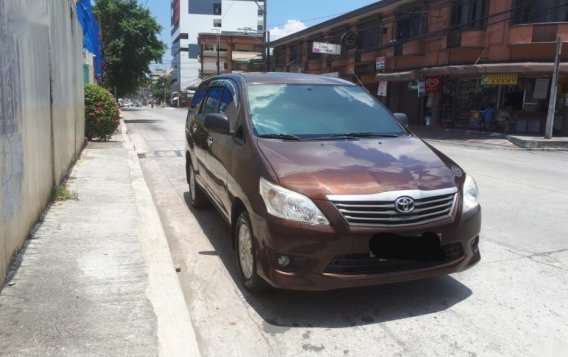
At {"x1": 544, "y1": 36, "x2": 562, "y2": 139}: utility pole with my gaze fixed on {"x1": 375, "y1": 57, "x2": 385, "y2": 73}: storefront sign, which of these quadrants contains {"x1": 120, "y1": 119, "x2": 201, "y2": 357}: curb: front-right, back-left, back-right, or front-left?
back-left

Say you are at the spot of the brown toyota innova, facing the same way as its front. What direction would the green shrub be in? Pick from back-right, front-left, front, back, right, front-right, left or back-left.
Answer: back

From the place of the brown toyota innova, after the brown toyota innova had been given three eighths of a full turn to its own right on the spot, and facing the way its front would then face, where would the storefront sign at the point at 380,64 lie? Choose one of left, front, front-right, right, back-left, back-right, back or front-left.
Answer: right

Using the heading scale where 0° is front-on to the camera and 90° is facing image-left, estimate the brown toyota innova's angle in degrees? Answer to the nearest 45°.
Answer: approximately 315°

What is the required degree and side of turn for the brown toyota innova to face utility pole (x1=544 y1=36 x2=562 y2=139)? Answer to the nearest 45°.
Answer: approximately 90° to its left

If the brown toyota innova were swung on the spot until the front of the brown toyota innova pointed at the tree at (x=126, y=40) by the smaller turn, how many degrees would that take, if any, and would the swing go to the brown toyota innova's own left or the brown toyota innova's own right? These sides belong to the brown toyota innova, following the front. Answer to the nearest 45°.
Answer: approximately 180°

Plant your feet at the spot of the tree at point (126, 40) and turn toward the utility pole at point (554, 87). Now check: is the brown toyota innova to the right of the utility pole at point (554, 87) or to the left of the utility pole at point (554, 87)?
right
